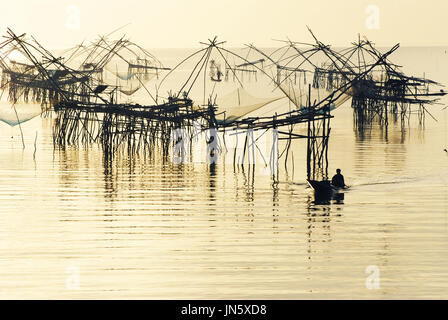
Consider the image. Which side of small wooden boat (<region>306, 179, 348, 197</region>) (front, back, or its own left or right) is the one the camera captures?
left
